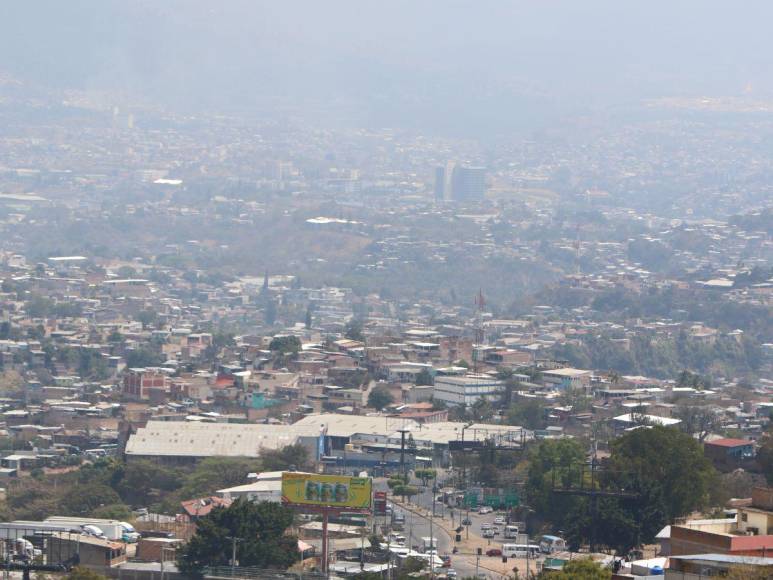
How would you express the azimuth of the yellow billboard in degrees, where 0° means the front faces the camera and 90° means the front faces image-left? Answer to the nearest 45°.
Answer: approximately 0°

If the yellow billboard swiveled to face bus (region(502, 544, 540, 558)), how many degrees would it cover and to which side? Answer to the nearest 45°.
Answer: approximately 90° to its left

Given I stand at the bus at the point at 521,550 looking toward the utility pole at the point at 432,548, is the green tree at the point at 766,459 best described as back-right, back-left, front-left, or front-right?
back-right

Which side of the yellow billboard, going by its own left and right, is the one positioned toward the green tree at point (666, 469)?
left

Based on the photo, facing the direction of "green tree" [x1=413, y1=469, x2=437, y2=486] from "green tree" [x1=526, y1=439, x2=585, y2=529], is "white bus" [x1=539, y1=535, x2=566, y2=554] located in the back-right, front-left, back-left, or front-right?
back-left

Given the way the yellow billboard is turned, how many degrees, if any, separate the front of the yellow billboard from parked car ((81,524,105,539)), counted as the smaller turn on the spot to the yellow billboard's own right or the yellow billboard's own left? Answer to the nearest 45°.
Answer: approximately 90° to the yellow billboard's own right

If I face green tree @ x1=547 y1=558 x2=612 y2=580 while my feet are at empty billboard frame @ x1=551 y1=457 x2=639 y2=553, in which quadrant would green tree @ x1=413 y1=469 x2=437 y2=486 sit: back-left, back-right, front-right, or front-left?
back-right

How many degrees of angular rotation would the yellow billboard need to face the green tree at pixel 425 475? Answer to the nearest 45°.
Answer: approximately 180°
